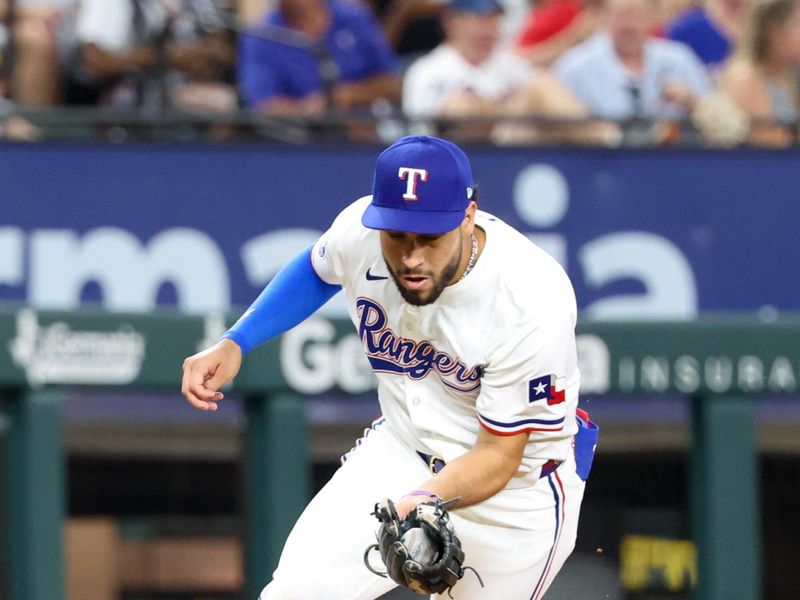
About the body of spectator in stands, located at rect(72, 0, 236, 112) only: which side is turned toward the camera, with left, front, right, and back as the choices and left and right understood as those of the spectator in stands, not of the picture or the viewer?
front

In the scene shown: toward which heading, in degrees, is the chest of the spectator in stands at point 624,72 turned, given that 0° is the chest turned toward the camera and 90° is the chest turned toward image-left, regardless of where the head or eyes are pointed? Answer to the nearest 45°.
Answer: approximately 0°

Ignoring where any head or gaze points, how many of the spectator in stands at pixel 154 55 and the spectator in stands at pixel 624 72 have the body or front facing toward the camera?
2

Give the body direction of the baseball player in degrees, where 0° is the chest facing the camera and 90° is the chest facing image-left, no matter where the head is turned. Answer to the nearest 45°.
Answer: approximately 45°

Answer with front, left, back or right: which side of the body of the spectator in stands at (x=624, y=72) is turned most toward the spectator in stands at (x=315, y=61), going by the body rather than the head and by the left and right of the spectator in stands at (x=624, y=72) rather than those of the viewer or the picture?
right

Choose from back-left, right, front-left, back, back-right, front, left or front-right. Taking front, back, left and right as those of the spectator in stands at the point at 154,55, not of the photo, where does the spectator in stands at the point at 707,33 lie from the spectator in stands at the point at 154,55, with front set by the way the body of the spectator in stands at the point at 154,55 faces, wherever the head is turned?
left

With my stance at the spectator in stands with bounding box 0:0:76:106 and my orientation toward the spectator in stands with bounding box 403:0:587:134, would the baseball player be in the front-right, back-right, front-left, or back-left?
front-right

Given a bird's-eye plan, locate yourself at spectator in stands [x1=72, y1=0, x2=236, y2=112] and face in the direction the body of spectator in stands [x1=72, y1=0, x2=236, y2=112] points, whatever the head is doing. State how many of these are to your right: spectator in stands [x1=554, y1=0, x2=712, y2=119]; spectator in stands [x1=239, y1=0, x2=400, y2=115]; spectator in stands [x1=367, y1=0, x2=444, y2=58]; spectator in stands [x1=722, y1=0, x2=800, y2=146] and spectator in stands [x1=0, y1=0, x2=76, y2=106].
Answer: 1

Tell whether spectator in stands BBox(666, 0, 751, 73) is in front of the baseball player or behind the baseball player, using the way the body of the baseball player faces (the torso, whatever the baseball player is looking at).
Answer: behind

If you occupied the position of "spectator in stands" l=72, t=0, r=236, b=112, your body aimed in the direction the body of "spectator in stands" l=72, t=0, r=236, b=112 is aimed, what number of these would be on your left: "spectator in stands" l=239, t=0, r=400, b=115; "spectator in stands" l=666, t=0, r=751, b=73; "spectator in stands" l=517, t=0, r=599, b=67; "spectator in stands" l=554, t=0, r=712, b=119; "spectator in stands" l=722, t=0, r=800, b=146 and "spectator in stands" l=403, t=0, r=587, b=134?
6

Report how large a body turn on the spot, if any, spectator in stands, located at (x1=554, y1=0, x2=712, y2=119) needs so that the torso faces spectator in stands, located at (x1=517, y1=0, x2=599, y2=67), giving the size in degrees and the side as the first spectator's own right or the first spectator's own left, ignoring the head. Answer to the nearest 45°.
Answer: approximately 135° to the first spectator's own right

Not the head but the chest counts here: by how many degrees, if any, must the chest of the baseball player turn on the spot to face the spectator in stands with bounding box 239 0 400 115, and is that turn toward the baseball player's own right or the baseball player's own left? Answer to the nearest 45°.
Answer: approximately 135° to the baseball player's own right

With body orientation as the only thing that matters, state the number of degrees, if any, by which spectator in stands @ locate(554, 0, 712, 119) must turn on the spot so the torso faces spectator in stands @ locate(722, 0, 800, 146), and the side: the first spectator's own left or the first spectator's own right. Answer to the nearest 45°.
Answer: approximately 90° to the first spectator's own left
